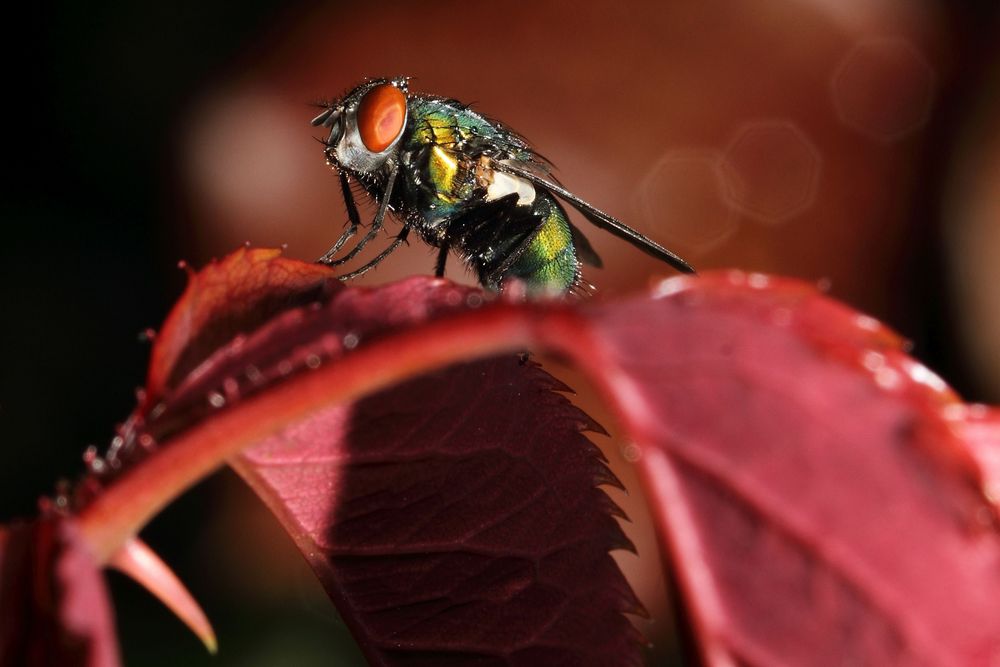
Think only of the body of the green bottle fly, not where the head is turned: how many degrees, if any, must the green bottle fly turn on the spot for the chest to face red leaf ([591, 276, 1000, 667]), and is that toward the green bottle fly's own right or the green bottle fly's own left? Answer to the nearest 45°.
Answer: approximately 90° to the green bottle fly's own left

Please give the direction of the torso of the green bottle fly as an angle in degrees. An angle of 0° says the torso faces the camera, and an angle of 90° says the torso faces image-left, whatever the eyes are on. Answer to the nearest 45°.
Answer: approximately 90°
